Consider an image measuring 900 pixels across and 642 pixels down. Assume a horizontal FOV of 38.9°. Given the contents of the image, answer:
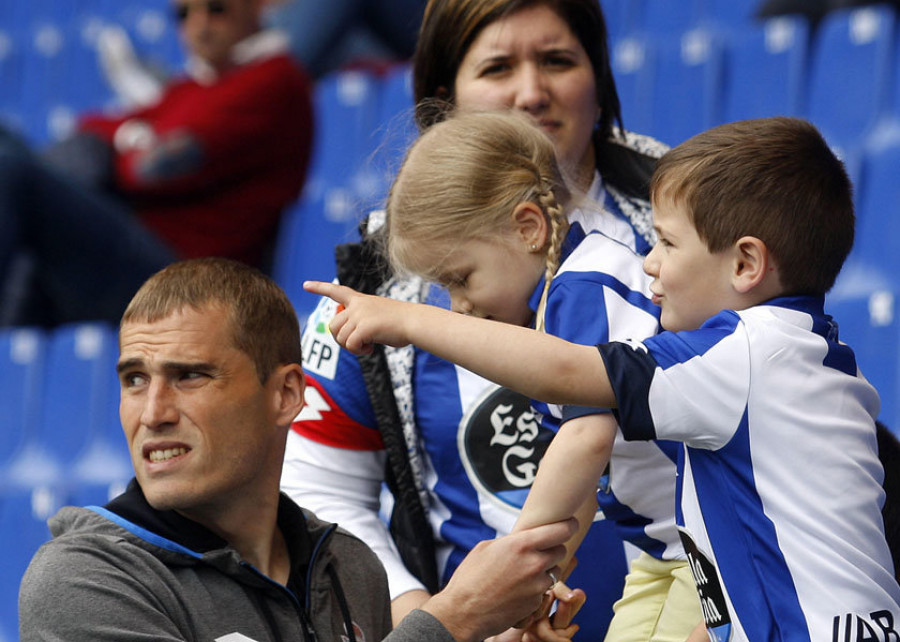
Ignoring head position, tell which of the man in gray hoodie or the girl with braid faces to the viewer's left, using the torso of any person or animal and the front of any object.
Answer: the girl with braid

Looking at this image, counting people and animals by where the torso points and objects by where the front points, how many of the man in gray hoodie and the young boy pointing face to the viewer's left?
1

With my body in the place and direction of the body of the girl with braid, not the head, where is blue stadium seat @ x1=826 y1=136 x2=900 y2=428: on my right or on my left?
on my right

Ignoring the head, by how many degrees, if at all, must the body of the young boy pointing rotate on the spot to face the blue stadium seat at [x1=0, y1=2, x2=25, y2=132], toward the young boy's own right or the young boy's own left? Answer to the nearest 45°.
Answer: approximately 45° to the young boy's own right

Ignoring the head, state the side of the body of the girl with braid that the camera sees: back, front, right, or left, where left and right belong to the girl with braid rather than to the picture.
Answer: left

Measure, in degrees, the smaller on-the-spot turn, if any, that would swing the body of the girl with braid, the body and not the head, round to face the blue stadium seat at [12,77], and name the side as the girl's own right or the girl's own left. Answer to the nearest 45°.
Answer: approximately 45° to the girl's own right

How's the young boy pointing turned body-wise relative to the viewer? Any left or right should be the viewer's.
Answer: facing to the left of the viewer

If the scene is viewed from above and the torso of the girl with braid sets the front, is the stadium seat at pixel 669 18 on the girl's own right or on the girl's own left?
on the girl's own right

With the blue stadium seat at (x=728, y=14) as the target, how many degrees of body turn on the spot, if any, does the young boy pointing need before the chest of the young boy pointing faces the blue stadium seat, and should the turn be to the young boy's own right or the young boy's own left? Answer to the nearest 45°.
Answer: approximately 90° to the young boy's own right

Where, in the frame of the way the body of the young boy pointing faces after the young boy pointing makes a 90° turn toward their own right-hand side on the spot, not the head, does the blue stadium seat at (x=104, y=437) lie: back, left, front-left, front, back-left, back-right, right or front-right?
front-left

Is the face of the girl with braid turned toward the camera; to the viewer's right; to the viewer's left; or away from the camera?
to the viewer's left

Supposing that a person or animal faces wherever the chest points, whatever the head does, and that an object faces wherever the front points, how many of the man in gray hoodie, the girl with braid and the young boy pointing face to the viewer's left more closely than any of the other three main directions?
2

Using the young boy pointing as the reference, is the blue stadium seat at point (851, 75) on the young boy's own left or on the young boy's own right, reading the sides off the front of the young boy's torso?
on the young boy's own right

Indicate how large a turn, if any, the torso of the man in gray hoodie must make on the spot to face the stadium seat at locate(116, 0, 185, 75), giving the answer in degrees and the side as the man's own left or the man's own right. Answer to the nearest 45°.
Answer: approximately 135° to the man's own left

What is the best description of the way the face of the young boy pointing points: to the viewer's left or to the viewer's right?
to the viewer's left

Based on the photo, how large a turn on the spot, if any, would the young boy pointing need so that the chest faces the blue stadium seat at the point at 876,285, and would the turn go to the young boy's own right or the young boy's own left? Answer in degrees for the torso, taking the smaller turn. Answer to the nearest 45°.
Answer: approximately 90° to the young boy's own right

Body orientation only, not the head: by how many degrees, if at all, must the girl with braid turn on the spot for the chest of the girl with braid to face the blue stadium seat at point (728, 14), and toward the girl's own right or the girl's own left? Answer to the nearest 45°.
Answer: approximately 90° to the girl's own right
